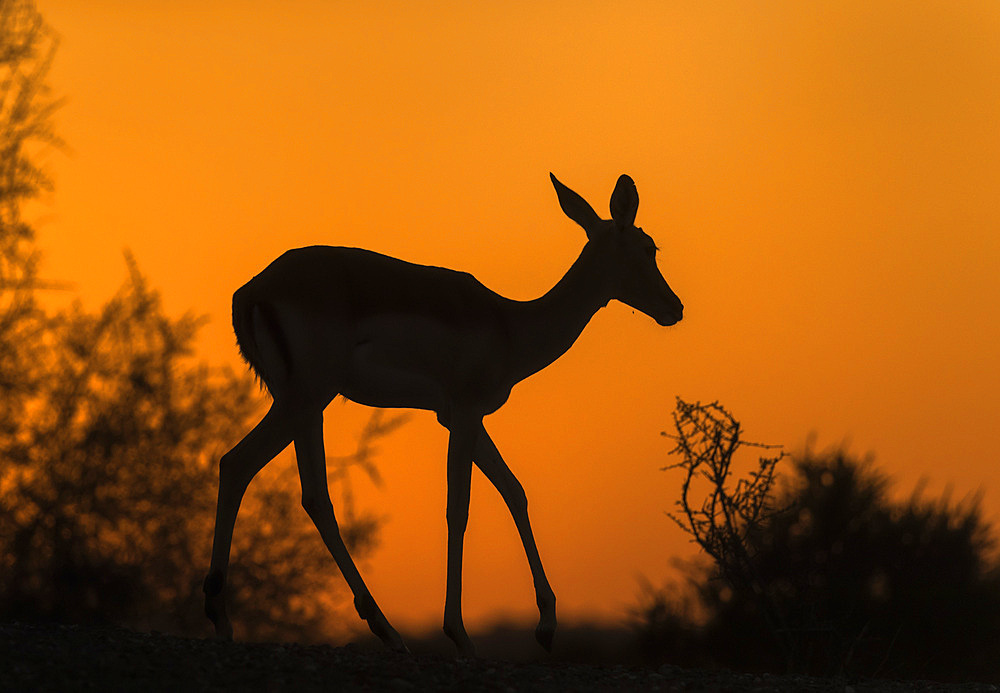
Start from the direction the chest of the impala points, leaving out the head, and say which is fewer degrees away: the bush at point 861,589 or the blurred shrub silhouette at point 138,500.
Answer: the bush

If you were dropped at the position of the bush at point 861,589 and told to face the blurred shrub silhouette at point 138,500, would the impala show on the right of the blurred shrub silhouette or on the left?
left

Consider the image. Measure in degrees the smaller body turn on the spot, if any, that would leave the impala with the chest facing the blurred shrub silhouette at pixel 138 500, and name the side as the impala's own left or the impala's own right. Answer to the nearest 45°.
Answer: approximately 135° to the impala's own left

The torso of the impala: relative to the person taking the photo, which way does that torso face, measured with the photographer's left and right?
facing to the right of the viewer

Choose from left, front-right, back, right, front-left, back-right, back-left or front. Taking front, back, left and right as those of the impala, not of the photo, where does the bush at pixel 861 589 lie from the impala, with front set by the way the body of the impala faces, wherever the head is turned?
front-left
